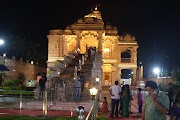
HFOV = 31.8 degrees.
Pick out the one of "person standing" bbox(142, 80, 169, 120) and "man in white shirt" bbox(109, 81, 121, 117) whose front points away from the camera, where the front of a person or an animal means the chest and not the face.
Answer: the man in white shirt

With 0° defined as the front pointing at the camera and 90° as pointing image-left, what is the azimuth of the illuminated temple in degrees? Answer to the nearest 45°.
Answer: approximately 45°

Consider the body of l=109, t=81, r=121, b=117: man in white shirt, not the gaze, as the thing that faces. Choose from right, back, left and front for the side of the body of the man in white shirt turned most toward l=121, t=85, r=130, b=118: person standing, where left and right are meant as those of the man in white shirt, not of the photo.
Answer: right

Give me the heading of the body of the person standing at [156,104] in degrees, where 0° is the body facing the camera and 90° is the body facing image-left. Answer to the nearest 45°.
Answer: approximately 45°

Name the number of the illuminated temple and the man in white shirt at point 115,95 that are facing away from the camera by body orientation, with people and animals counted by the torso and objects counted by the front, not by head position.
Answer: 1

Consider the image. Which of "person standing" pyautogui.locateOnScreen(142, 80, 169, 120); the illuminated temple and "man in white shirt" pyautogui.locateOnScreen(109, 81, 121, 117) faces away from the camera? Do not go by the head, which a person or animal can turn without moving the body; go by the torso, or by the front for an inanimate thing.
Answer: the man in white shirt

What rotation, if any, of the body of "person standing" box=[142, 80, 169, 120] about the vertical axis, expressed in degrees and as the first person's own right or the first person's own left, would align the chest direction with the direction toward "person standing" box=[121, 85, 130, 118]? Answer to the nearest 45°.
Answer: approximately 135° to the first person's own right

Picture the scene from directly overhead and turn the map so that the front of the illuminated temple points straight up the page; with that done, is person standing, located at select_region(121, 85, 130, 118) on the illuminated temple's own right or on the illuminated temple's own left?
on the illuminated temple's own left

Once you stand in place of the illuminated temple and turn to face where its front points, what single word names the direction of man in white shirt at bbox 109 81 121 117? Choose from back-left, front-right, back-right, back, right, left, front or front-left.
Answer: front-left

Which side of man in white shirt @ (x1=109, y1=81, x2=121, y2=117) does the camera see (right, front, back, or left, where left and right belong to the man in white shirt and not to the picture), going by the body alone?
back

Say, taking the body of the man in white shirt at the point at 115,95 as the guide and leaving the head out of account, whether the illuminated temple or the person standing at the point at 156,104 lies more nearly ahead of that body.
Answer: the illuminated temple

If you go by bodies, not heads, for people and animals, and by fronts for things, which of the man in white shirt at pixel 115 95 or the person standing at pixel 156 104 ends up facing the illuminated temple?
the man in white shirt

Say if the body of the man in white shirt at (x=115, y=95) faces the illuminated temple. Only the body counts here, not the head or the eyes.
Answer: yes
